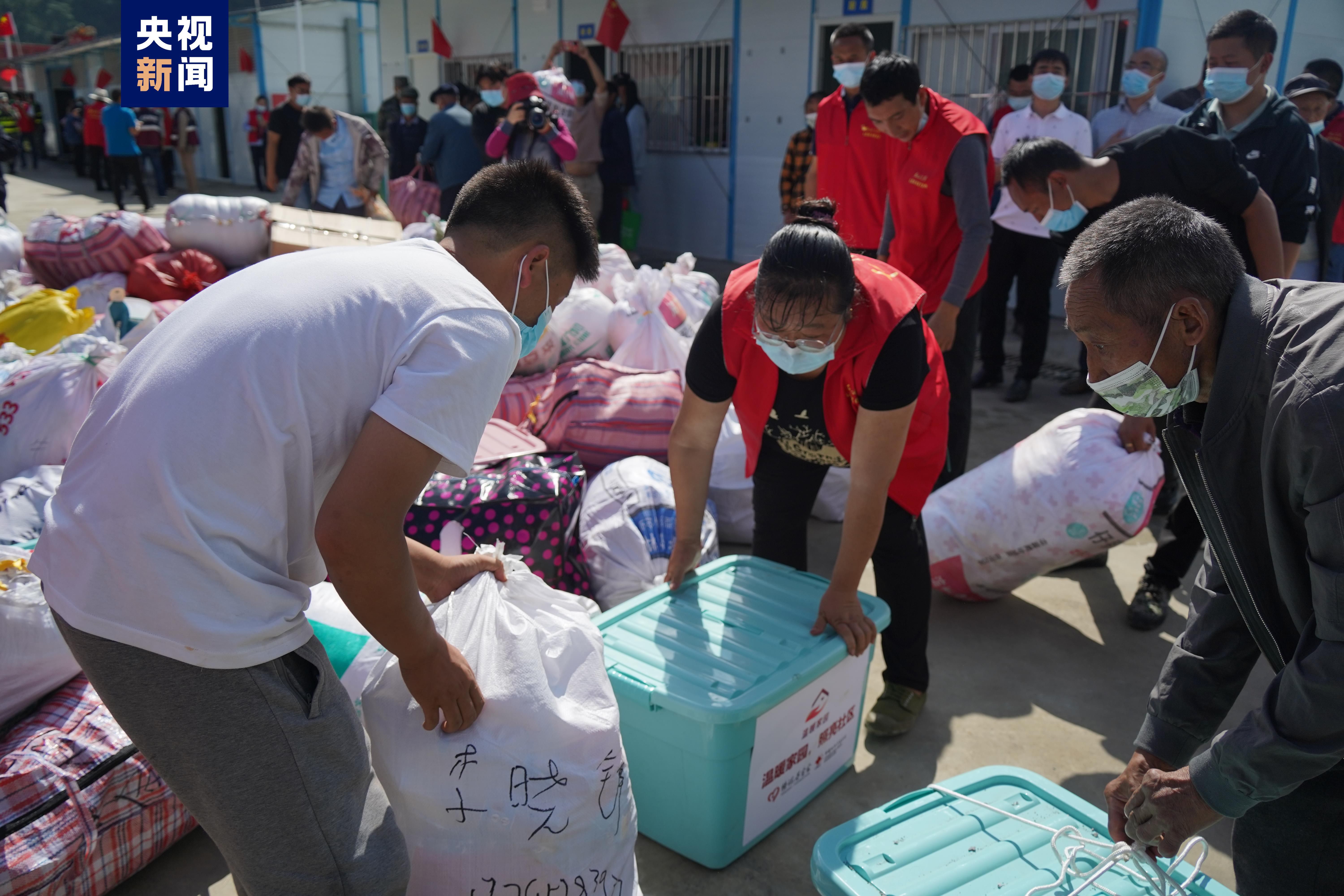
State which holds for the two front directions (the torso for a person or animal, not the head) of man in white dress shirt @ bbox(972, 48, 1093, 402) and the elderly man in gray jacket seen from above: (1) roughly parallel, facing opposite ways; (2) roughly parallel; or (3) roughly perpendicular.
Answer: roughly perpendicular

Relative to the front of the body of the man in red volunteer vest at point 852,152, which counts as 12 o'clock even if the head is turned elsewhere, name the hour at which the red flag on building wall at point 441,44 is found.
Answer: The red flag on building wall is roughly at 5 o'clock from the man in red volunteer vest.

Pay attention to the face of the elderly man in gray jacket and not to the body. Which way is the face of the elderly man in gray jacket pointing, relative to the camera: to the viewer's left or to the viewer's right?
to the viewer's left

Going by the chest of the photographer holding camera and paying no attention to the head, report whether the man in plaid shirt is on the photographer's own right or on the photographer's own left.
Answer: on the photographer's own left

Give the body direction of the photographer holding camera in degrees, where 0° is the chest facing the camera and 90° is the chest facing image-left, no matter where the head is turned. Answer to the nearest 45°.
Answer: approximately 0°

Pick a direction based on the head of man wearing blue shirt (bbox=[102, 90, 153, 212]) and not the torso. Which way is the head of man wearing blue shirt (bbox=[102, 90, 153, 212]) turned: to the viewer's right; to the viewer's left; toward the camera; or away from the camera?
away from the camera

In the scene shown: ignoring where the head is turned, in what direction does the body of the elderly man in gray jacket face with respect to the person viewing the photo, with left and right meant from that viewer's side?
facing to the left of the viewer

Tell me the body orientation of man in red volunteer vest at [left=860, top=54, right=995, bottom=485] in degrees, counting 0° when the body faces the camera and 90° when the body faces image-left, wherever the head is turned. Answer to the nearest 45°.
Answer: approximately 45°

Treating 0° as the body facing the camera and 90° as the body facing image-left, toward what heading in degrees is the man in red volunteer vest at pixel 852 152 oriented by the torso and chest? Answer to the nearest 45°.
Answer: approximately 0°

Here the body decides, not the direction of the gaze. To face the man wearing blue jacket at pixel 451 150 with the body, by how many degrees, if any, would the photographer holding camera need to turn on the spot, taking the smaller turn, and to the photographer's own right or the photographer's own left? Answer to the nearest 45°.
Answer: approximately 135° to the photographer's own right

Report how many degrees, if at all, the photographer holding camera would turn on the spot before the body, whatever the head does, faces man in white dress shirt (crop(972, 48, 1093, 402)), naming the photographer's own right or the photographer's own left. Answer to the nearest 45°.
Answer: approximately 45° to the photographer's own left

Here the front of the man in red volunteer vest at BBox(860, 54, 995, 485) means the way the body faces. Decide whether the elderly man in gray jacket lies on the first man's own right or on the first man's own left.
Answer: on the first man's own left
